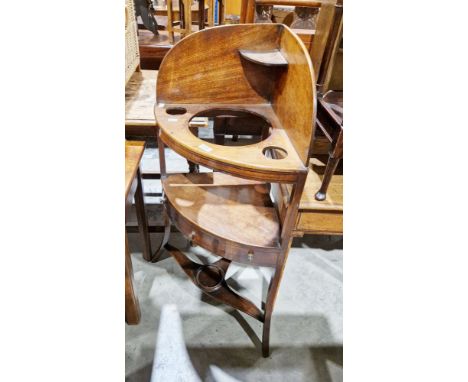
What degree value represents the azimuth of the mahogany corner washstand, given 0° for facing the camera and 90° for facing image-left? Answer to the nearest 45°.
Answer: approximately 45°
